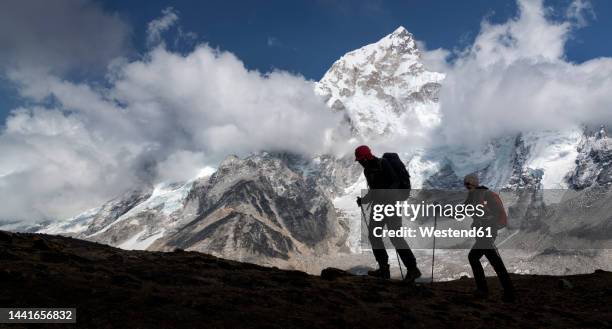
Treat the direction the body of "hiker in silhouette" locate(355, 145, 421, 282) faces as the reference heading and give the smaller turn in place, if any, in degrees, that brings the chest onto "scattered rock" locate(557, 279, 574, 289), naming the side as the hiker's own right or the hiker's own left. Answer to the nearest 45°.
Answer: approximately 135° to the hiker's own right

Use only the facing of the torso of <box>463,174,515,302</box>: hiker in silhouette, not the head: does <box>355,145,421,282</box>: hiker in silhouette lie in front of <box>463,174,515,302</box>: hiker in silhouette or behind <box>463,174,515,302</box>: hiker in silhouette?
in front

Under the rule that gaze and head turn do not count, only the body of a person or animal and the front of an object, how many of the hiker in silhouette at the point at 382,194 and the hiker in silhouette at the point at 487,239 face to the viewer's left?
2

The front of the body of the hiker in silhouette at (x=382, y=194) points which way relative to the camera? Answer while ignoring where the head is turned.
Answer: to the viewer's left

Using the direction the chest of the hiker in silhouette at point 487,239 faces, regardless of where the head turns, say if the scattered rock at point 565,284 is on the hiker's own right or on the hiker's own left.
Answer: on the hiker's own right

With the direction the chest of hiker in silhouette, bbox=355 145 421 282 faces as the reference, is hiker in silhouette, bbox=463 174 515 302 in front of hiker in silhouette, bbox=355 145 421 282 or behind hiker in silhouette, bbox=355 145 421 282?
behind

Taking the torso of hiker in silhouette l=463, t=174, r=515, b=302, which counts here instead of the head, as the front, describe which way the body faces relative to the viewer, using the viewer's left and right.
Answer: facing to the left of the viewer

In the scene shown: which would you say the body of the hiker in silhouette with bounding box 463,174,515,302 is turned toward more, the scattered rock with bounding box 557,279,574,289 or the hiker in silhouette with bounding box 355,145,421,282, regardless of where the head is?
the hiker in silhouette
